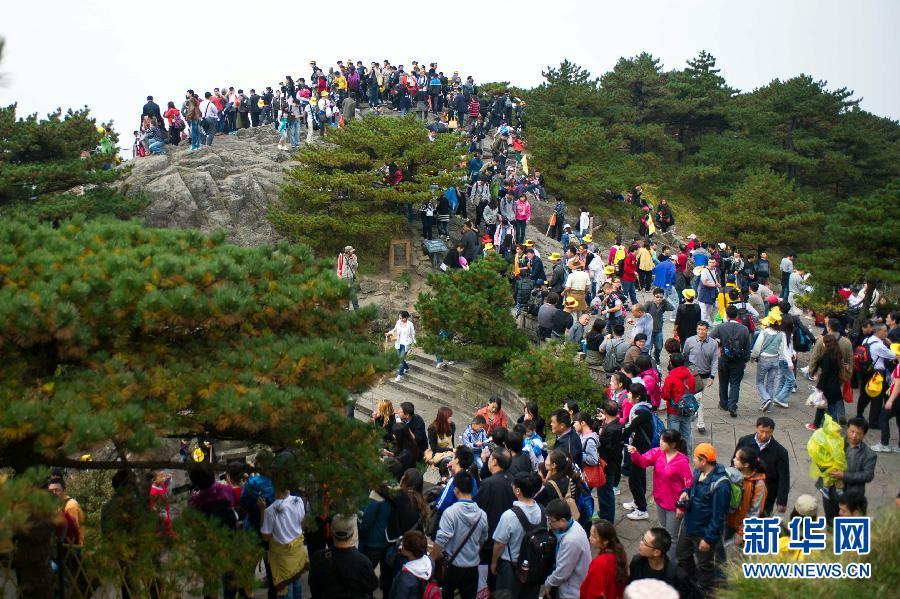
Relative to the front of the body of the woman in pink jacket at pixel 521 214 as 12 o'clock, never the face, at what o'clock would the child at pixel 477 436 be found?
The child is roughly at 12 o'clock from the woman in pink jacket.

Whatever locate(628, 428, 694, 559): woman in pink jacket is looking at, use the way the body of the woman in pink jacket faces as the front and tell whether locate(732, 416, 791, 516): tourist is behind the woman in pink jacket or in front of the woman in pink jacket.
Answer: behind

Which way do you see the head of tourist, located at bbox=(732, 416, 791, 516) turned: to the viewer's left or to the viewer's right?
to the viewer's left

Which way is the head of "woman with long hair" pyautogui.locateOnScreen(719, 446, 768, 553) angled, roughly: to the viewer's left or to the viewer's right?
to the viewer's left
